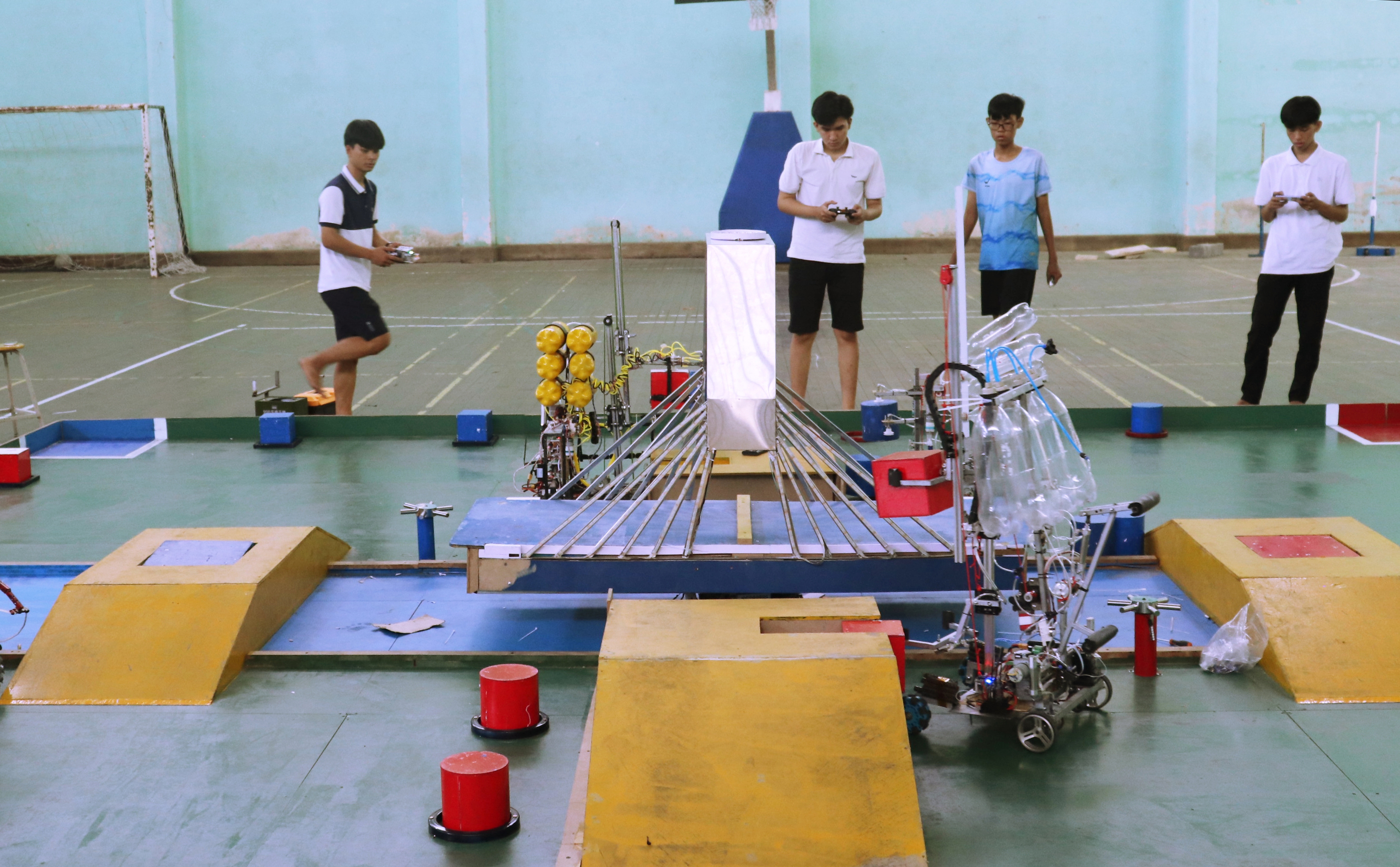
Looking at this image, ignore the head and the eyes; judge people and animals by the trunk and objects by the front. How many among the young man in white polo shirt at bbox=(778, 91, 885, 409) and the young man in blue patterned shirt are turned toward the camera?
2

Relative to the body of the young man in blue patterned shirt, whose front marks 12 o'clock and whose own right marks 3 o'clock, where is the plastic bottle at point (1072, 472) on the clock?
The plastic bottle is roughly at 12 o'clock from the young man in blue patterned shirt.

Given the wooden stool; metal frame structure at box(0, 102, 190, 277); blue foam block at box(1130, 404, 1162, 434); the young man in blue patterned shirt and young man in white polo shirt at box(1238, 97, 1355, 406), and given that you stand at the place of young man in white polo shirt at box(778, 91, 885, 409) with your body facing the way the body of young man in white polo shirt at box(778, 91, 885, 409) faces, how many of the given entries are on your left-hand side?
3

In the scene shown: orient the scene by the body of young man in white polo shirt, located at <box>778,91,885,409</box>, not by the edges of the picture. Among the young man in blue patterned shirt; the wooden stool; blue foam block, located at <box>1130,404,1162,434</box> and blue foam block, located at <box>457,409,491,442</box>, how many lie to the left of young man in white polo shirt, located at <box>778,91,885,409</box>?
2

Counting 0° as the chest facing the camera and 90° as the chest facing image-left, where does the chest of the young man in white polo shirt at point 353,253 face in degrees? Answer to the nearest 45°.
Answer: approximately 315°

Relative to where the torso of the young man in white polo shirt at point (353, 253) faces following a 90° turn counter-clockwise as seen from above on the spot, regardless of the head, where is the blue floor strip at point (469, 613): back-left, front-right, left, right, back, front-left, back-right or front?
back-right

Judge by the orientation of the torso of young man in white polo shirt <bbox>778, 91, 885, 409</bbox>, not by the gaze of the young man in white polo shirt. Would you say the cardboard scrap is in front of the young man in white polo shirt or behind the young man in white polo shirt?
in front

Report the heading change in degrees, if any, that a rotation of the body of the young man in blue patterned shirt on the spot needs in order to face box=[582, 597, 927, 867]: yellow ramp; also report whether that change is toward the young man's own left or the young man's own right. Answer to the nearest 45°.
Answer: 0° — they already face it

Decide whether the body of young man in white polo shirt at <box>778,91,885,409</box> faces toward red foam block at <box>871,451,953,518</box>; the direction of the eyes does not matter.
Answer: yes

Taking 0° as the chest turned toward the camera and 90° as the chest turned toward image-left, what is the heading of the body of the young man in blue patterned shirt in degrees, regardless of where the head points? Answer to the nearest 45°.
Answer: approximately 0°

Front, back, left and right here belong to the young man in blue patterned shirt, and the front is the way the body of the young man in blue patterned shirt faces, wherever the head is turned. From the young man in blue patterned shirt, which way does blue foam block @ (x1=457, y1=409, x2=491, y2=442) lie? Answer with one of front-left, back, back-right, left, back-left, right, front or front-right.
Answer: right

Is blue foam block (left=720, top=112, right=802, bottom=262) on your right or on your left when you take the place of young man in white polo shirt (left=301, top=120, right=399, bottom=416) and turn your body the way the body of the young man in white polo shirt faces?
on your left

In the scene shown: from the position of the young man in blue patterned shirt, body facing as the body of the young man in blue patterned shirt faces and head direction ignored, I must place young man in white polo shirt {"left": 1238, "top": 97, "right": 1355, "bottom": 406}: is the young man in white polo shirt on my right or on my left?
on my left
